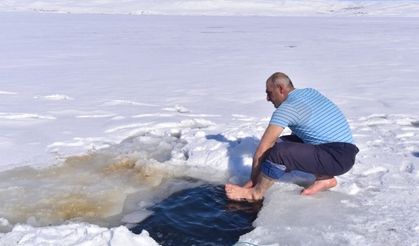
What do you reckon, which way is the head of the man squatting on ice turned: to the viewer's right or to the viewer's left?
to the viewer's left

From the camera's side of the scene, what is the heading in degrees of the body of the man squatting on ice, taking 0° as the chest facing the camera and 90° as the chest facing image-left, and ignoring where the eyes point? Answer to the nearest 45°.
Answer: approximately 90°
